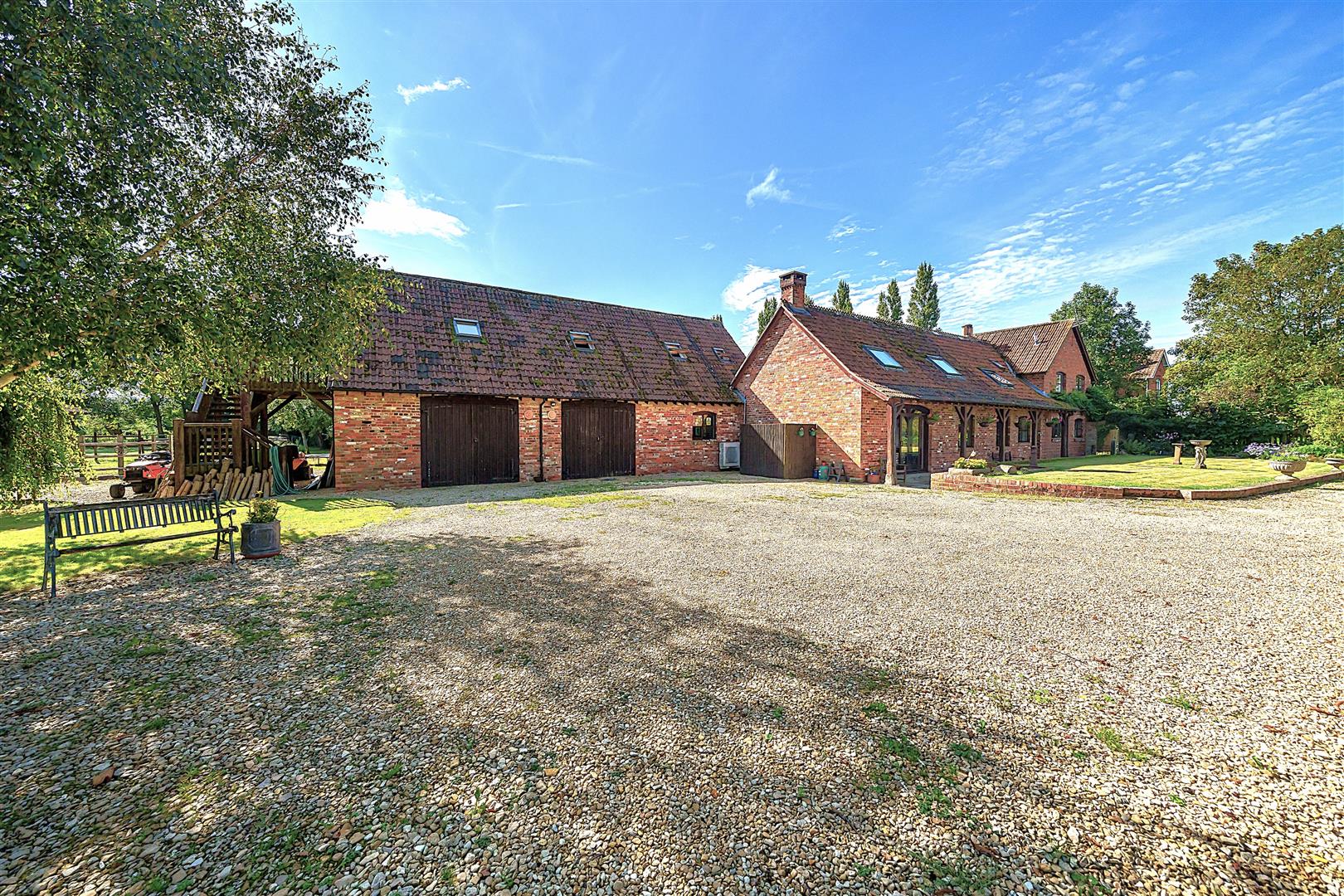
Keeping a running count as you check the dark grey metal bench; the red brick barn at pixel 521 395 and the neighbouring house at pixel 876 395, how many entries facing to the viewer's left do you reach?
0

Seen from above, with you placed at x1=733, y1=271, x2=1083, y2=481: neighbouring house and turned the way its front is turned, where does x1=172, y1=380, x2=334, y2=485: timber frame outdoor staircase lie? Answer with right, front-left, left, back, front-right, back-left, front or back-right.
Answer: right

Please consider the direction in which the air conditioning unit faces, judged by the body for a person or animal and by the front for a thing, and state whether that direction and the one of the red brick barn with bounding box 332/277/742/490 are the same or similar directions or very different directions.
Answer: same or similar directions

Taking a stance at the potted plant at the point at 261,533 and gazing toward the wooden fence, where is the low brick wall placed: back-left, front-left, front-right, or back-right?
back-right

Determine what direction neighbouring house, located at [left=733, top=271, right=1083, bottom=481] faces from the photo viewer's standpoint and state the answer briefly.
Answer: facing the viewer and to the right of the viewer

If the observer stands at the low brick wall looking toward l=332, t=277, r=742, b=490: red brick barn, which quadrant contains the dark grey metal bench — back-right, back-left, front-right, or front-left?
front-left

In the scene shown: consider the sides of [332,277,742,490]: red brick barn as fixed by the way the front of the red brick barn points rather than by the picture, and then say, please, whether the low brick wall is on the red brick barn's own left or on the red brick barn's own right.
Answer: on the red brick barn's own left

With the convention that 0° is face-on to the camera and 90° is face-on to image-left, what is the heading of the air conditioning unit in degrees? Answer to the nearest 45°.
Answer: approximately 315°

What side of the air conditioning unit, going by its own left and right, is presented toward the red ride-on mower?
right

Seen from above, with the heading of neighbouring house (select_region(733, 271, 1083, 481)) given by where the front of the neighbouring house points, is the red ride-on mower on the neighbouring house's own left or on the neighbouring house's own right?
on the neighbouring house's own right

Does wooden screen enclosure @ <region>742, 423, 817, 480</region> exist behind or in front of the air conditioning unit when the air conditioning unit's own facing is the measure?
in front

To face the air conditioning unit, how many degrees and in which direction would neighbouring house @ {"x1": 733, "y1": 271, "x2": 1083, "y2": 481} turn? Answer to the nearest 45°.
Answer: approximately 135° to its right

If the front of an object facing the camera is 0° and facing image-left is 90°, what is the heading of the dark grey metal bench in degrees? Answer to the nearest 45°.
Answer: approximately 315°

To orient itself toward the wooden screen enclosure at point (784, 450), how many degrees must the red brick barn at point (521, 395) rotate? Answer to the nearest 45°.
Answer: approximately 90° to its left

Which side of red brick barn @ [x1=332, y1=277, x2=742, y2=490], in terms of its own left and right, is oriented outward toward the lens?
front

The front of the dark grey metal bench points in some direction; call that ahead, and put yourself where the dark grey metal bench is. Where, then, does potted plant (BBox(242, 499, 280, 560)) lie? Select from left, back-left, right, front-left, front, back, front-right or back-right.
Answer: front-left

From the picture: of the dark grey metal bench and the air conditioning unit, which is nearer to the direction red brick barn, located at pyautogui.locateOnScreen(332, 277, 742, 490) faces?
the dark grey metal bench

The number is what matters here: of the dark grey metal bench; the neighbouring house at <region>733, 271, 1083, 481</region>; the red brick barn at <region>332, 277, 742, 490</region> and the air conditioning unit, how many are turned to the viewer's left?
0
